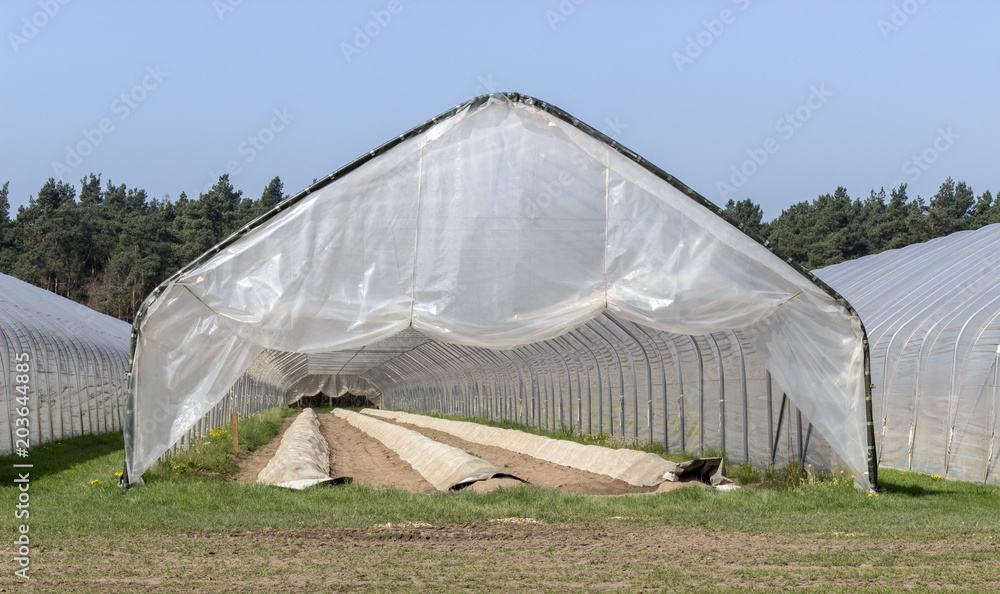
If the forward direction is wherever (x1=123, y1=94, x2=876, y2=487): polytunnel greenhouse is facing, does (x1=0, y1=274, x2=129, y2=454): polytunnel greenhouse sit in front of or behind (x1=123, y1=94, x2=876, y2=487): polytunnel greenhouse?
behind

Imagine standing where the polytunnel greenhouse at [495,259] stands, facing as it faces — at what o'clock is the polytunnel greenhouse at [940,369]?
the polytunnel greenhouse at [940,369] is roughly at 8 o'clock from the polytunnel greenhouse at [495,259].

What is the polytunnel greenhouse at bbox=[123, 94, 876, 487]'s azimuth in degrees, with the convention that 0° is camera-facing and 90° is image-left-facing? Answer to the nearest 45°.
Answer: approximately 0°
